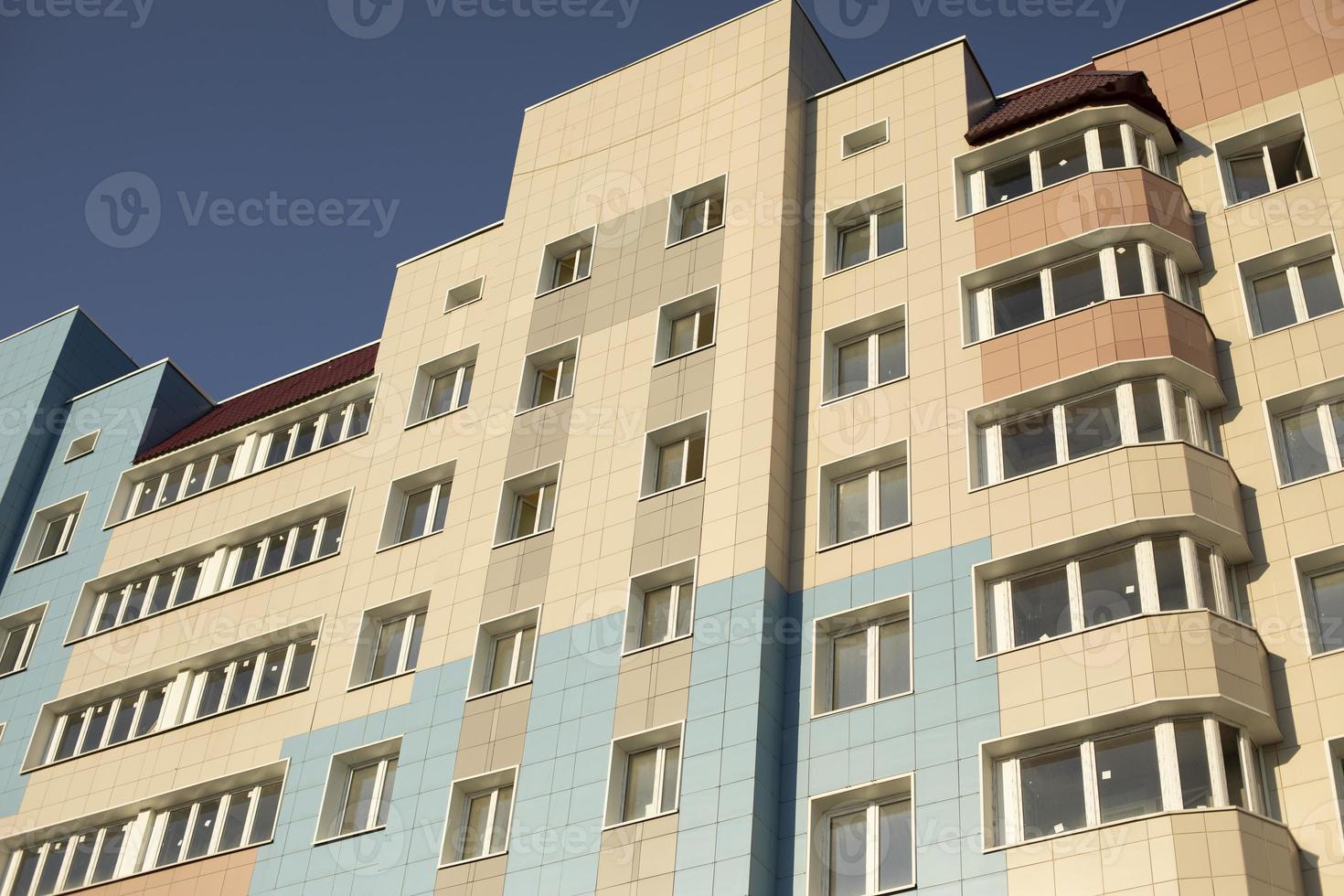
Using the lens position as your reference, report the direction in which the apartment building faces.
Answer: facing the viewer and to the left of the viewer
